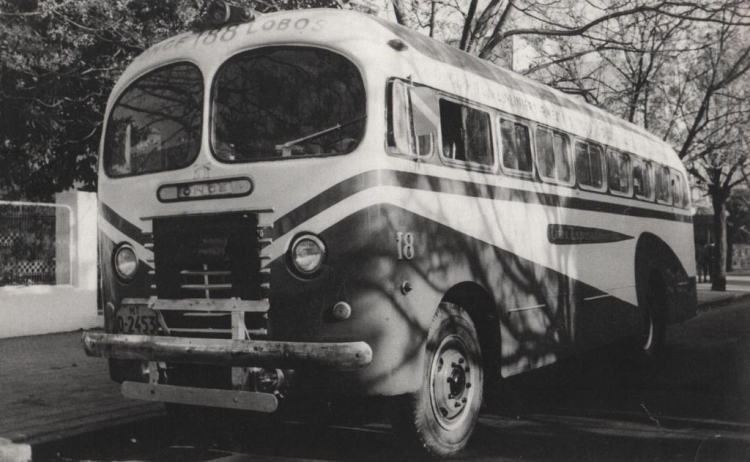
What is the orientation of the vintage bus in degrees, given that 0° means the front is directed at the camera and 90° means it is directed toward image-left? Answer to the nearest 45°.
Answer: approximately 45°
